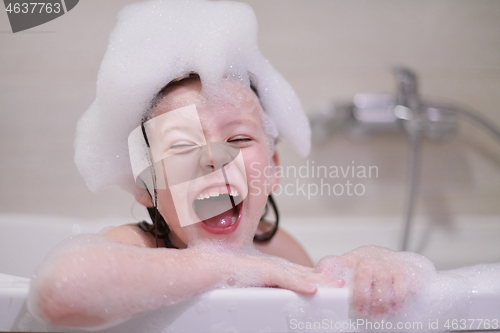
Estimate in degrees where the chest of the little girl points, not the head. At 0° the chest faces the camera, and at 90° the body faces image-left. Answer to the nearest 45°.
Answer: approximately 0°
